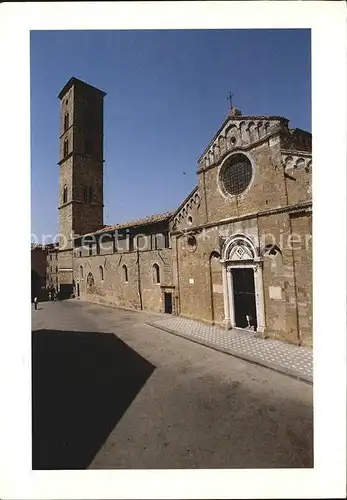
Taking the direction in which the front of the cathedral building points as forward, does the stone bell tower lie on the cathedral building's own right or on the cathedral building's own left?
on the cathedral building's own right
